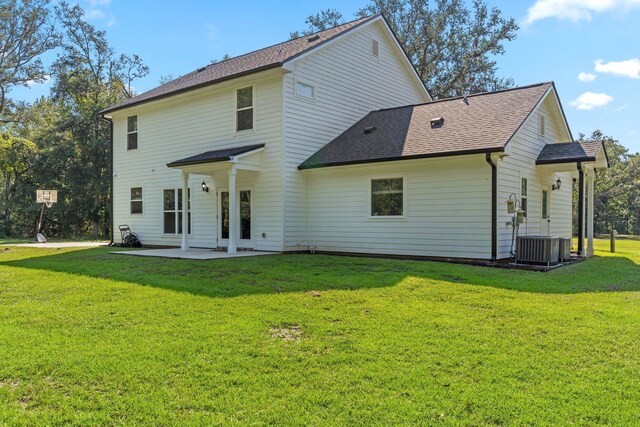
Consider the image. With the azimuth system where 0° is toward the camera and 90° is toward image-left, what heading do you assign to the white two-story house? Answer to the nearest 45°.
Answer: approximately 225°

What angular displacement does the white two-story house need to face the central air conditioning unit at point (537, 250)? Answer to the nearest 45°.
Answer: approximately 90° to its right
